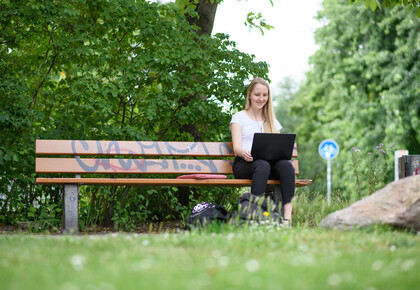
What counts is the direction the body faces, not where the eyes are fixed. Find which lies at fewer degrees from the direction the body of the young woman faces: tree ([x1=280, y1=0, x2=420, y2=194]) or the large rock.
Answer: the large rock

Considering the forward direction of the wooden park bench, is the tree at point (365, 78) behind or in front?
behind

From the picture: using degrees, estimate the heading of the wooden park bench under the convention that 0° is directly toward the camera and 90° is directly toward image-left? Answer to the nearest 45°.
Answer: approximately 0°

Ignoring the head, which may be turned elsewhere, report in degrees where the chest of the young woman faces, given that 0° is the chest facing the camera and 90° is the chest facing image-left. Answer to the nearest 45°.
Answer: approximately 315°

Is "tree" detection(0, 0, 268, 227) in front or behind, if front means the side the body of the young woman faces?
behind

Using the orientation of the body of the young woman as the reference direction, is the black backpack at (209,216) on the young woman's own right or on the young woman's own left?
on the young woman's own right
